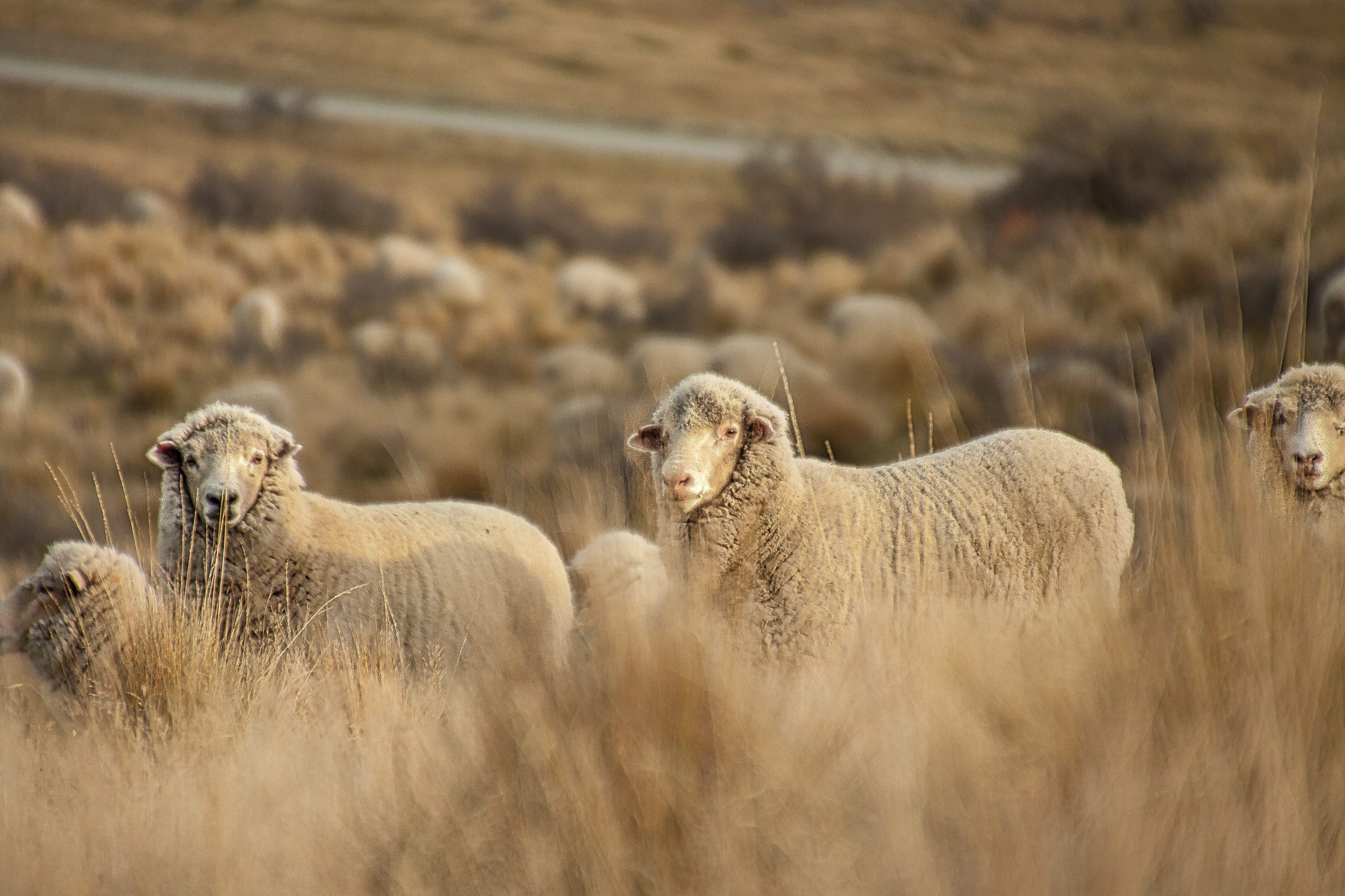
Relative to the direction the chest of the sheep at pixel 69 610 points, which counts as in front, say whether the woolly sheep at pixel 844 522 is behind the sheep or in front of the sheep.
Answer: behind

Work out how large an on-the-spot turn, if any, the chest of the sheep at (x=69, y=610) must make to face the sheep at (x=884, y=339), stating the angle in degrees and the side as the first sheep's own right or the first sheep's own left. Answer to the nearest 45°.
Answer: approximately 135° to the first sheep's own right

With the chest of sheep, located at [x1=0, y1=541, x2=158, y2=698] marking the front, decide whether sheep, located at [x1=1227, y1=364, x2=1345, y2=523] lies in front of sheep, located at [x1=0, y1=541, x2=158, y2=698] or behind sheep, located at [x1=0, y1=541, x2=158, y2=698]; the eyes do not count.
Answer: behind

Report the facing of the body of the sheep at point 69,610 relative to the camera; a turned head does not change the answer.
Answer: to the viewer's left
